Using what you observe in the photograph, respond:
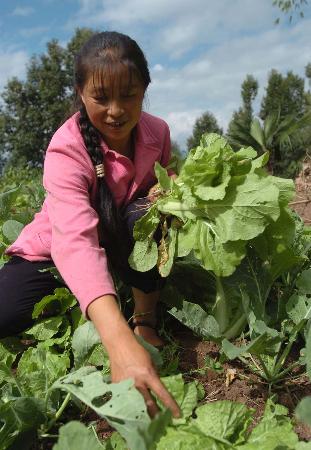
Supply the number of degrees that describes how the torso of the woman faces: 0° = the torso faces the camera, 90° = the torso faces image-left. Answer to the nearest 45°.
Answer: approximately 315°

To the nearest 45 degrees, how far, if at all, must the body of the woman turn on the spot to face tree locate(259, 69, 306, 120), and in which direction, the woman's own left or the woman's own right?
approximately 90° to the woman's own left

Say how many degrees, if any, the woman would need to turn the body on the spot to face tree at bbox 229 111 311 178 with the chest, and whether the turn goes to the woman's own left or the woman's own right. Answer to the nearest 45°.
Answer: approximately 90° to the woman's own left

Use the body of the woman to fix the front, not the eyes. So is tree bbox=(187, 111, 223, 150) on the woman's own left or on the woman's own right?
on the woman's own left
